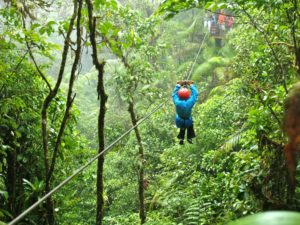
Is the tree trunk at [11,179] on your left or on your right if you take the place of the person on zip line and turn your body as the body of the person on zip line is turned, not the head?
on your left

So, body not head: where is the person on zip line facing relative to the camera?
away from the camera

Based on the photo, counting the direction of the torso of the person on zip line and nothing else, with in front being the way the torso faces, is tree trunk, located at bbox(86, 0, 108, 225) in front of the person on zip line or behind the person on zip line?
behind
